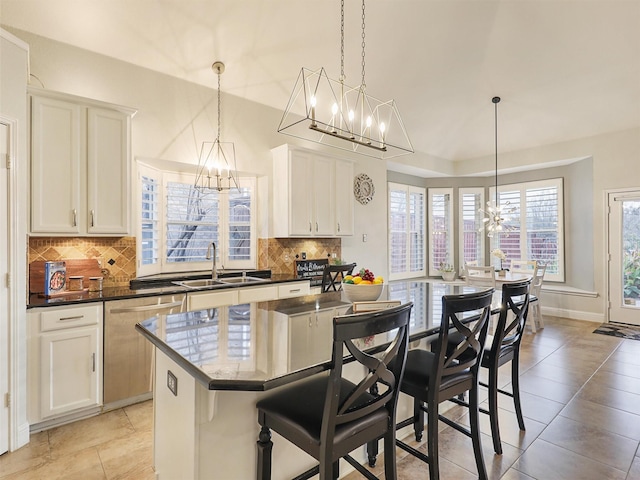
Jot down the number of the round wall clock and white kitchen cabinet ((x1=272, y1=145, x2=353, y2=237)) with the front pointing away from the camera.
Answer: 0

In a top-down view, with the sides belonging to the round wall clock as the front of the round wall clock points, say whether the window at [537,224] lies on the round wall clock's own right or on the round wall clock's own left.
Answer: on the round wall clock's own left

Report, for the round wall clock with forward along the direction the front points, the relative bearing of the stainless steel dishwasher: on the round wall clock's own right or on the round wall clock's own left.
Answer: on the round wall clock's own right

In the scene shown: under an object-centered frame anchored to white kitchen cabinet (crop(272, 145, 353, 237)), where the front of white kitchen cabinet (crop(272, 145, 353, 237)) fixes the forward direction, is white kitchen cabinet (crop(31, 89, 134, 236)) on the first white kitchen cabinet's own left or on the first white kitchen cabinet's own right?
on the first white kitchen cabinet's own right

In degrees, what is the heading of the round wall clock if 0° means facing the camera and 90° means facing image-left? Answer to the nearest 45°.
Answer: approximately 315°

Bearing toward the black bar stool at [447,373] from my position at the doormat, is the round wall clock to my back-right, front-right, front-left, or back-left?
front-right

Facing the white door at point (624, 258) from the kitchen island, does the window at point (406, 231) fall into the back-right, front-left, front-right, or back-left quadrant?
front-left

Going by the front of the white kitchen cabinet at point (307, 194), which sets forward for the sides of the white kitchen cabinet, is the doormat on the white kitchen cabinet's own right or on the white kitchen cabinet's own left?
on the white kitchen cabinet's own left

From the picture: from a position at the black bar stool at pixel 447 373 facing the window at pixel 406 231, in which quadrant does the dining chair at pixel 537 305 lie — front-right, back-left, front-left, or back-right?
front-right

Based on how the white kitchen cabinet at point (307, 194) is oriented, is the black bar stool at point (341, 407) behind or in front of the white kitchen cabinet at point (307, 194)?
in front

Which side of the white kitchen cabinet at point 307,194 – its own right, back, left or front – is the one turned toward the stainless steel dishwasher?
right

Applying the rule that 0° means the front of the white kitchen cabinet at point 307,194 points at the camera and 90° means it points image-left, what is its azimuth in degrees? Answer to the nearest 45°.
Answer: approximately 315°

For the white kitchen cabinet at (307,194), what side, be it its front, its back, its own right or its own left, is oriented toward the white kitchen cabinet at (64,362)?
right

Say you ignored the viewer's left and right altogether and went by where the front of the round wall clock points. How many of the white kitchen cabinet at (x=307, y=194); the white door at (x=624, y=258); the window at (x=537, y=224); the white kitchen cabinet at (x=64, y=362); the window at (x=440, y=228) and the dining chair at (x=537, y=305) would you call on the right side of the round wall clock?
2

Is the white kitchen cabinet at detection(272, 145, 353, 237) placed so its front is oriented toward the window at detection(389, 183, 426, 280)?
no

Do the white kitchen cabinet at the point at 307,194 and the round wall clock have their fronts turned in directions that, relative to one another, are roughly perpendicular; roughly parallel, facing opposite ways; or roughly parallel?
roughly parallel

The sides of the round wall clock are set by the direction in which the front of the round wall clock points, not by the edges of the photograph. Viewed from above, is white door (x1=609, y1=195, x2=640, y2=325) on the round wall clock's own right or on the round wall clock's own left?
on the round wall clock's own left
